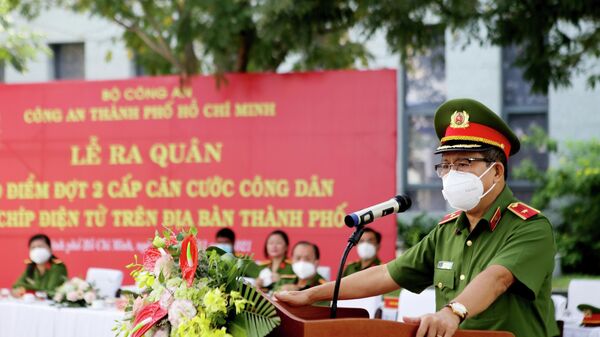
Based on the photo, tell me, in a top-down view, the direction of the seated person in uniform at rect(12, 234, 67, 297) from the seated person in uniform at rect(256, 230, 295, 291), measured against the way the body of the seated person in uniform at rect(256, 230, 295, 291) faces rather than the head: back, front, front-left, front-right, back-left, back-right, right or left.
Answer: right

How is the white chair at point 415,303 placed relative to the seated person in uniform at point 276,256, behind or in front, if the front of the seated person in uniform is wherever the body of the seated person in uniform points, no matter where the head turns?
in front

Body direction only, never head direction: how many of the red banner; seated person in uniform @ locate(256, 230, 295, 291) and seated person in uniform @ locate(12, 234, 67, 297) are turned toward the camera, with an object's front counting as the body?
3

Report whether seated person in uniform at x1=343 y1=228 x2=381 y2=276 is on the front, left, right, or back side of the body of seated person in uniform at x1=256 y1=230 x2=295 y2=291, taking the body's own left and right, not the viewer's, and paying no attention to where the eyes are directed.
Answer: left

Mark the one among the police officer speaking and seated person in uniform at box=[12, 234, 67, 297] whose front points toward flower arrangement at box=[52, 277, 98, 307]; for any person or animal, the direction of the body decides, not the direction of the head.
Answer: the seated person in uniform

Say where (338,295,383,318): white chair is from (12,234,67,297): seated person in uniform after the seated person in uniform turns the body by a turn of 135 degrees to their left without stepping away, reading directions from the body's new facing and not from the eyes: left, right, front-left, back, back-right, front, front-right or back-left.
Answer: right

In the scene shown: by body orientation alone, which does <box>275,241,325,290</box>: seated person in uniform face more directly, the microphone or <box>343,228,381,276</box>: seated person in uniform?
the microphone

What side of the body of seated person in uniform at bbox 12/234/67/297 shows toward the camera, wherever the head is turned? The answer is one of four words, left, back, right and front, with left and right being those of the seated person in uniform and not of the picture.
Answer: front

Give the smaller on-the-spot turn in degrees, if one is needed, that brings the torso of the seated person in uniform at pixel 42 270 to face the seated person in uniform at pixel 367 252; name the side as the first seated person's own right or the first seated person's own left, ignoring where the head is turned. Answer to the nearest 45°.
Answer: approximately 45° to the first seated person's own left

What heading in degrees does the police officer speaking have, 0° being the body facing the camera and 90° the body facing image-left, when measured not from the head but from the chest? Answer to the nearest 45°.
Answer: approximately 45°

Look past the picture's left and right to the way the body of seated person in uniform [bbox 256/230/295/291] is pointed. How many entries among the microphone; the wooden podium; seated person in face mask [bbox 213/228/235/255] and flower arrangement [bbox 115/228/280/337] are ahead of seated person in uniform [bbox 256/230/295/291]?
3
